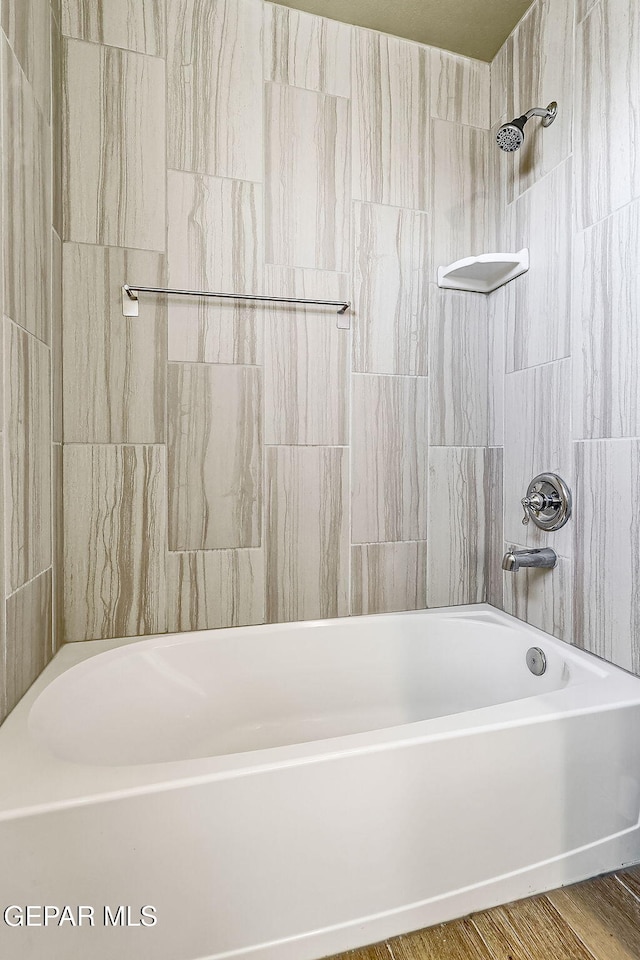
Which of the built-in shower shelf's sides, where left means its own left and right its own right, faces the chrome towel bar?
front

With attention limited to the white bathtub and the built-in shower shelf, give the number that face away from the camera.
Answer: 0

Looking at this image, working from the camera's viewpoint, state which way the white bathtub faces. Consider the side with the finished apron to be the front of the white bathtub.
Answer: facing the viewer

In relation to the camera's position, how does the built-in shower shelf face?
facing the viewer and to the left of the viewer

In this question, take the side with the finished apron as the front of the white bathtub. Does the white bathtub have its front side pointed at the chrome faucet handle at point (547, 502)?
no
